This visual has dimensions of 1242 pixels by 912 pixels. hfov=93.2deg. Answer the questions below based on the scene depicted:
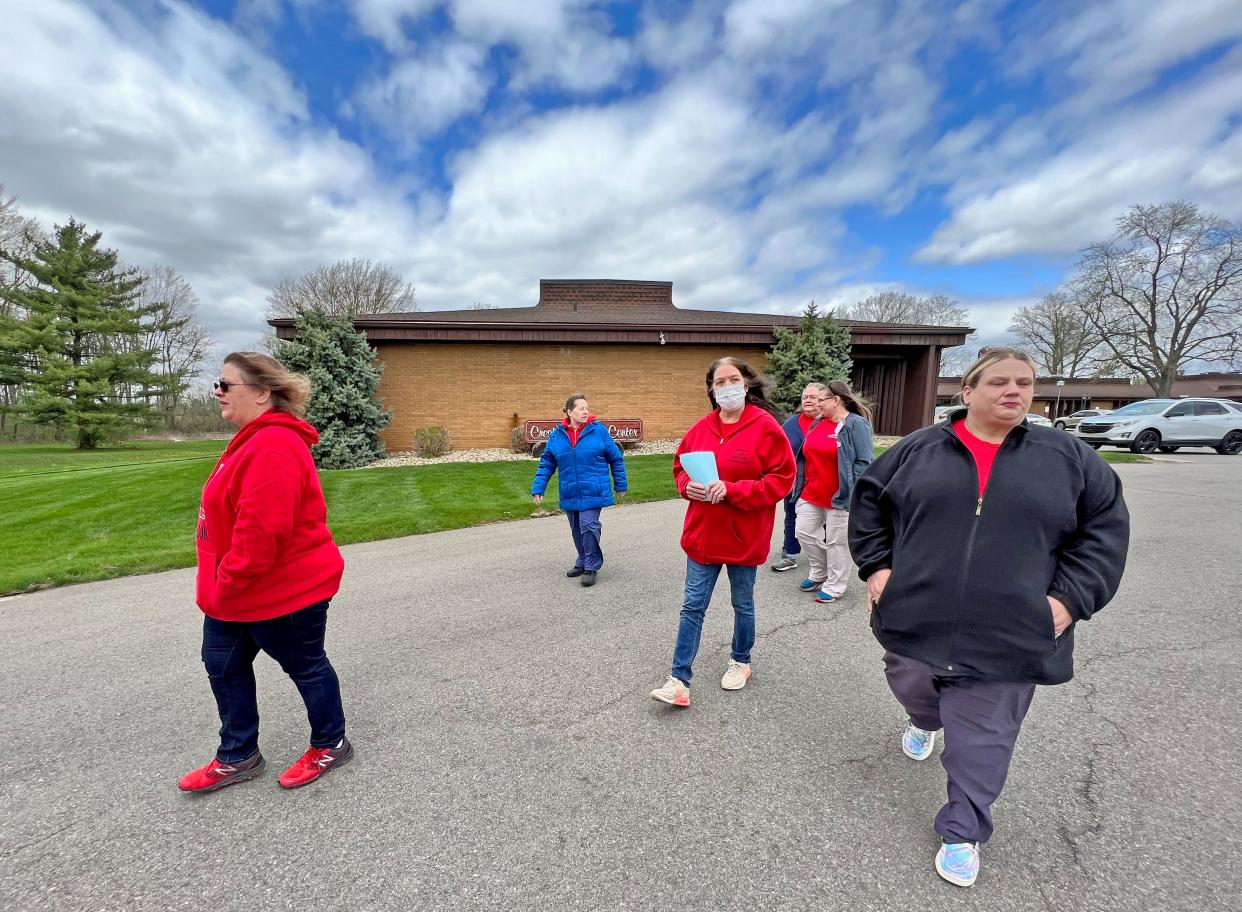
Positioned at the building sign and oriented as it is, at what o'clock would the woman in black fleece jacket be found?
The woman in black fleece jacket is roughly at 12 o'clock from the building sign.

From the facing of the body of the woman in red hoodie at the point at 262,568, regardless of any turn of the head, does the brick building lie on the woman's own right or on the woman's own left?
on the woman's own right

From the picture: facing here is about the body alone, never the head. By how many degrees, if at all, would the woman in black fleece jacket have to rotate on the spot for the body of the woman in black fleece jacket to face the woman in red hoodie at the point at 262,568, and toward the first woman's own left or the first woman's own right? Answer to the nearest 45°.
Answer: approximately 45° to the first woman's own right

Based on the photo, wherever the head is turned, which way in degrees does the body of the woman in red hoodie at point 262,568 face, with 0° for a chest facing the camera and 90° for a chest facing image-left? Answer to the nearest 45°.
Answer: approximately 90°

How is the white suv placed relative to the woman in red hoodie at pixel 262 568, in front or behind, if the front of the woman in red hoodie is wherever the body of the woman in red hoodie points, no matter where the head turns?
behind

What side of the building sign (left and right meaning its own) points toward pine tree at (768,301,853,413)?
left

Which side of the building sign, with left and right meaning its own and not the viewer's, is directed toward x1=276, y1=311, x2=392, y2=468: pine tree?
right

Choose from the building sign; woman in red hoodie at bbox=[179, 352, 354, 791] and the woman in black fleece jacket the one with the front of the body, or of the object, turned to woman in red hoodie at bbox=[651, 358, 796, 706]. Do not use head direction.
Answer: the building sign

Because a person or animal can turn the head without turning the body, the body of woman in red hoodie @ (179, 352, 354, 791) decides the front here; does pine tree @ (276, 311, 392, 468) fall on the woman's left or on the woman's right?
on the woman's right

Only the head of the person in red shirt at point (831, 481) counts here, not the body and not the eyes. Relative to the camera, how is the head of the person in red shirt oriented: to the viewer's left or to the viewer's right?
to the viewer's left

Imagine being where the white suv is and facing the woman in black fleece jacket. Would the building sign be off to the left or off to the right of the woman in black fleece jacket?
right
